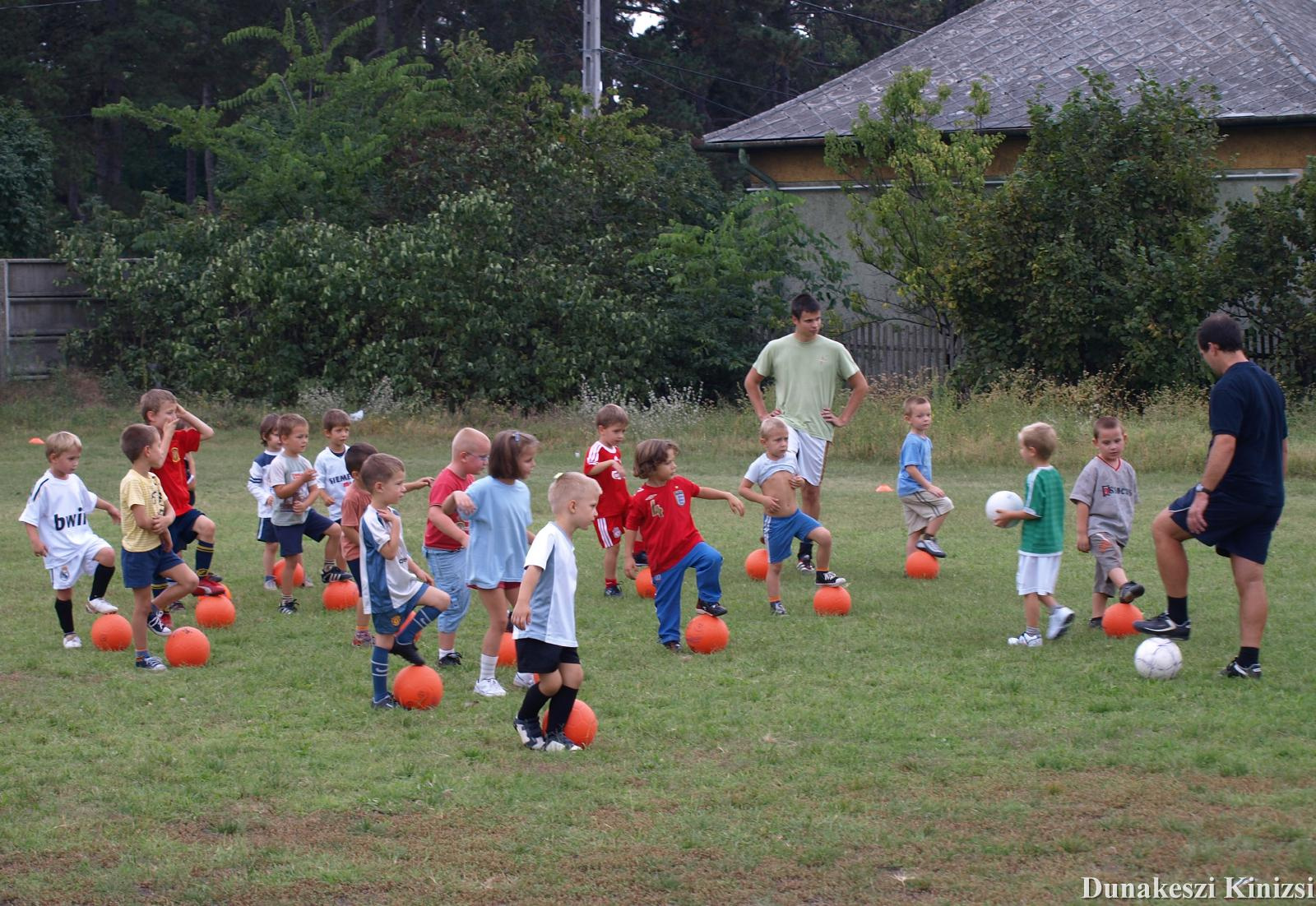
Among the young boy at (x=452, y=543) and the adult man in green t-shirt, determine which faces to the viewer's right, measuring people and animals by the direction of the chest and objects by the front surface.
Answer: the young boy

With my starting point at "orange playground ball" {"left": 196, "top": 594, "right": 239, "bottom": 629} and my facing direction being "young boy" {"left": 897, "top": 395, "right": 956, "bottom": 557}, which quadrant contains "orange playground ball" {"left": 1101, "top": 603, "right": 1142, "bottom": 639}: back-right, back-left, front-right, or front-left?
front-right

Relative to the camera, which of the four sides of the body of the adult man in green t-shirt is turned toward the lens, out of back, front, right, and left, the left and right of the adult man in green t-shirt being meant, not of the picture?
front

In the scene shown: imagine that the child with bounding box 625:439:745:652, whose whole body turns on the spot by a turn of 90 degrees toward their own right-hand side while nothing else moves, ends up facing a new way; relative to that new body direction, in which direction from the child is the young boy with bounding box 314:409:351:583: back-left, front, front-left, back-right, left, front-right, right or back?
right

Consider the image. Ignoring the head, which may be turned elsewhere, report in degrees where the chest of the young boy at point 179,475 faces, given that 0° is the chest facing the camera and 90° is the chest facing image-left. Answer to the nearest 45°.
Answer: approximately 315°

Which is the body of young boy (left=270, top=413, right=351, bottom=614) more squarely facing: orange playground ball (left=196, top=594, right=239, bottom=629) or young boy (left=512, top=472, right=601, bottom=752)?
the young boy

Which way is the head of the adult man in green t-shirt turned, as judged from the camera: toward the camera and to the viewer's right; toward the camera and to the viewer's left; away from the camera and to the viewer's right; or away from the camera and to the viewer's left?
toward the camera and to the viewer's right

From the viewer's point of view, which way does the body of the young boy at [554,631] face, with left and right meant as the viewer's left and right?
facing to the right of the viewer

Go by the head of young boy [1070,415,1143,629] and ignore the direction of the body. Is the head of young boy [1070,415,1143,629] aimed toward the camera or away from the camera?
toward the camera

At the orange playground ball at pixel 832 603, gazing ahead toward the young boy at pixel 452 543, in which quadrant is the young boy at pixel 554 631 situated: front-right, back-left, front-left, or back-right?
front-left

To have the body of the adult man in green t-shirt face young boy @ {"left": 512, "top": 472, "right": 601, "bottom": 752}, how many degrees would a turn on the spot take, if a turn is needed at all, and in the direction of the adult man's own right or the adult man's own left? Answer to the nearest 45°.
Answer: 0° — they already face them

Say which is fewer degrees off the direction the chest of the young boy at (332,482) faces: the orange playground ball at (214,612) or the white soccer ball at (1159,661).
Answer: the white soccer ball

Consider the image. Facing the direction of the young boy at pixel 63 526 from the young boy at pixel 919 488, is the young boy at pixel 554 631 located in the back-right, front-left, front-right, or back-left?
front-left

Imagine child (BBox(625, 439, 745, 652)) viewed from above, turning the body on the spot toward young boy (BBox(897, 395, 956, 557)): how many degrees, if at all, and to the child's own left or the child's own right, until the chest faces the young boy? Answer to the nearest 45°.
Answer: approximately 90° to the child's own left
